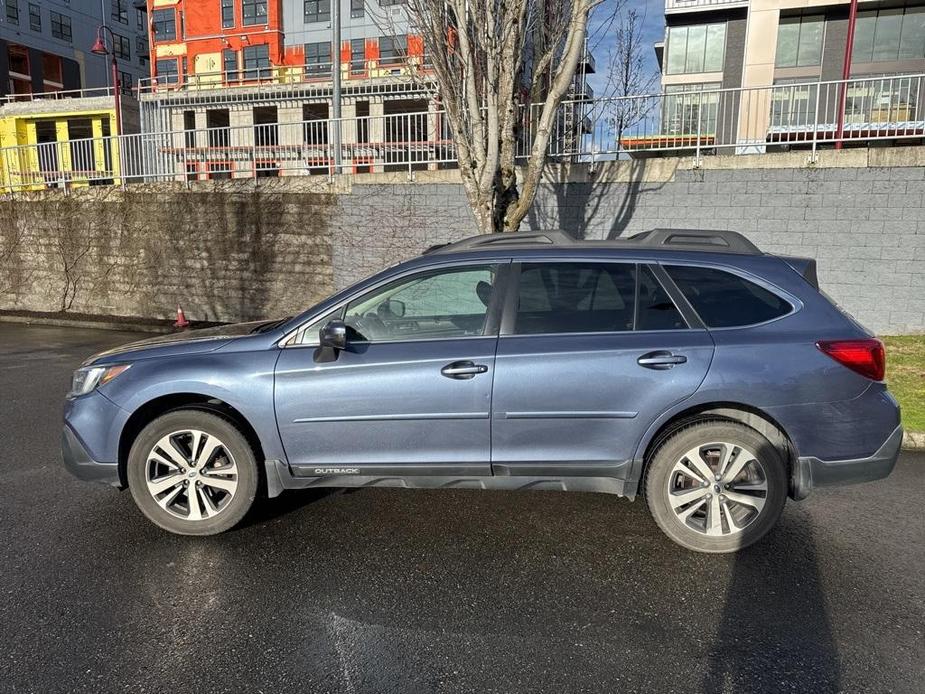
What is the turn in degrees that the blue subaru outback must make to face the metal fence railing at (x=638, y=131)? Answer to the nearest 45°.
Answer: approximately 90° to its right

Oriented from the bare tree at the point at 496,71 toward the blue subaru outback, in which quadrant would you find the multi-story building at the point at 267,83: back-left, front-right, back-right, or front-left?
back-right

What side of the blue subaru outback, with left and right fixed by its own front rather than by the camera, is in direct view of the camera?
left

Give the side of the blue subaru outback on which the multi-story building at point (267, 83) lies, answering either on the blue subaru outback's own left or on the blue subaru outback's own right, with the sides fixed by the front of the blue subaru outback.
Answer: on the blue subaru outback's own right

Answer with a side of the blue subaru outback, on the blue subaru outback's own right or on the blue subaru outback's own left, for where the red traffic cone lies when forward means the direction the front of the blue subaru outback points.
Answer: on the blue subaru outback's own right

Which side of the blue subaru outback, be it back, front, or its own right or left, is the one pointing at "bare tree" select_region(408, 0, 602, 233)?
right
